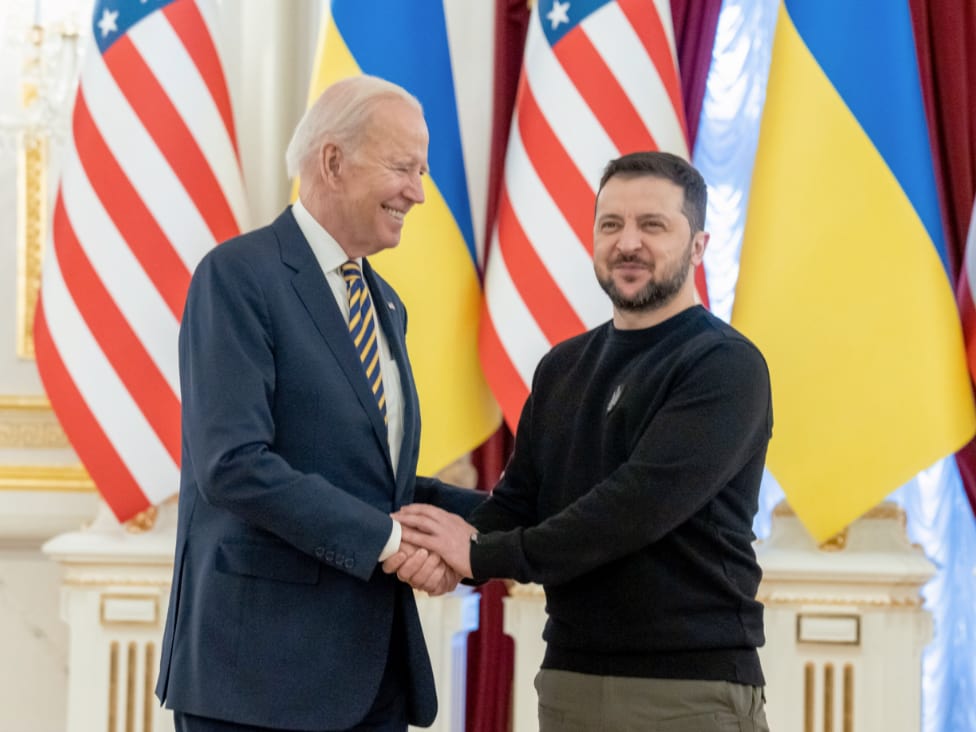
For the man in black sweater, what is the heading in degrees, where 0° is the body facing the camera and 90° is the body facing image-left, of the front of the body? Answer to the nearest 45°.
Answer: approximately 45°

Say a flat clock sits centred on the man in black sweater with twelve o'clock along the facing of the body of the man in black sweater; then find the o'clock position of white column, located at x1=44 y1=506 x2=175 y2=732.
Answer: The white column is roughly at 3 o'clock from the man in black sweater.

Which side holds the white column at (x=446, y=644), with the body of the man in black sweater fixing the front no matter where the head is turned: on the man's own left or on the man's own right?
on the man's own right

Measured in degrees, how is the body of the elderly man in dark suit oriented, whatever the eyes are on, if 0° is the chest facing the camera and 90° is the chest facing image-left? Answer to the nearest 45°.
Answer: approximately 315°

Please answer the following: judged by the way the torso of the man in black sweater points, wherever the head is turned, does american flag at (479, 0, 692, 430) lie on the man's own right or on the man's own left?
on the man's own right

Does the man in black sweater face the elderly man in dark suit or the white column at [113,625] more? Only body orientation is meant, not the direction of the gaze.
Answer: the elderly man in dark suit

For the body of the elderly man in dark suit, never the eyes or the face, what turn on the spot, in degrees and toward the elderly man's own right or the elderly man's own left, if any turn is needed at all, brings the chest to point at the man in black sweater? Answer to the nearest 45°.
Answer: approximately 45° to the elderly man's own left

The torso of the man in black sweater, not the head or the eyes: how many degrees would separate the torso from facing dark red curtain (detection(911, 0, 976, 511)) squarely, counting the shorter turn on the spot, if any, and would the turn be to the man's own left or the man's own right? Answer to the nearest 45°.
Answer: approximately 180°

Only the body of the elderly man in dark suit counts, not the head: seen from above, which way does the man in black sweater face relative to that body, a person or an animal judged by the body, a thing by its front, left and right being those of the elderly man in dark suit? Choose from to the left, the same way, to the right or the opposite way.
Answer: to the right
